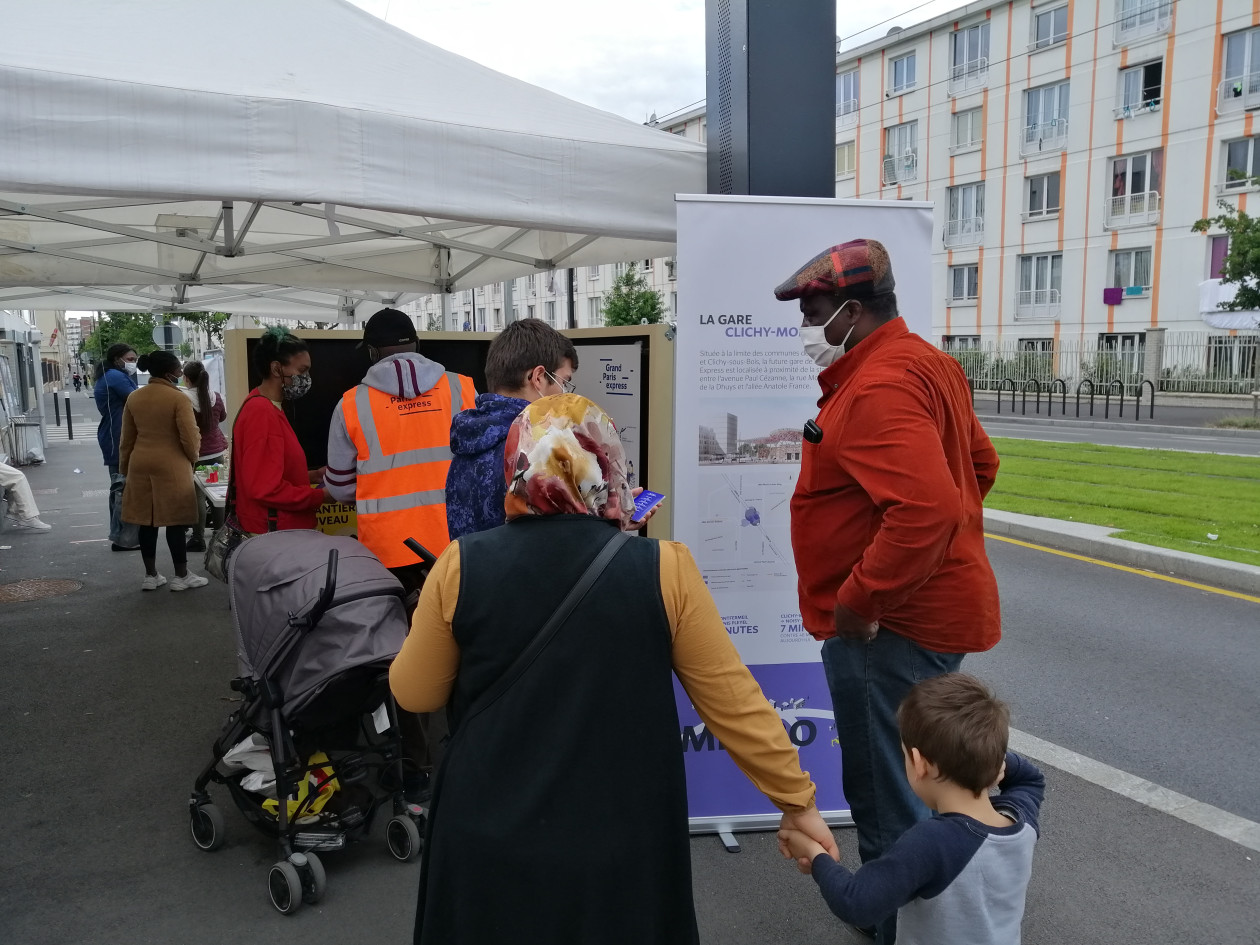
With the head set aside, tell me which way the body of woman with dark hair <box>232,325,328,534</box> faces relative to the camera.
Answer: to the viewer's right

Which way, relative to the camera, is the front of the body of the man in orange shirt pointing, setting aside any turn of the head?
to the viewer's left

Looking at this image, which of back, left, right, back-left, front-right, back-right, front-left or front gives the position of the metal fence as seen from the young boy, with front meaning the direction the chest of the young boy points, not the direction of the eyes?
front-right

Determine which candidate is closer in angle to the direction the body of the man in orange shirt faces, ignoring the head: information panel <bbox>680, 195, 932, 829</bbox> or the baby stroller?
the baby stroller

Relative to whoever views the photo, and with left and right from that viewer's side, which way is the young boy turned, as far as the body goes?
facing away from the viewer and to the left of the viewer

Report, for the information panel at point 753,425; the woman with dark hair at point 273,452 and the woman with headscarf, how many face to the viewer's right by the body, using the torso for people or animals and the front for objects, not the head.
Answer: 1

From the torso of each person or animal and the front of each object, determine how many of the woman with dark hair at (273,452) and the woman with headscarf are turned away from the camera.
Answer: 1

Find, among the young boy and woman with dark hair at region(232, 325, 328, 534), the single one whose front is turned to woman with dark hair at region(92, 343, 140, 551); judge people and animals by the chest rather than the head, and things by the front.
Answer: the young boy

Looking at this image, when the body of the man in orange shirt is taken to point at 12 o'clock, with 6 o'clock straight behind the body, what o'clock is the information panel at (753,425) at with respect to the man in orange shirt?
The information panel is roughly at 2 o'clock from the man in orange shirt.

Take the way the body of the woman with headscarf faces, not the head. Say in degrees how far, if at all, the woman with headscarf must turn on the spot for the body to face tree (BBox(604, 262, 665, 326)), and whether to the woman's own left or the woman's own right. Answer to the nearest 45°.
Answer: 0° — they already face it
